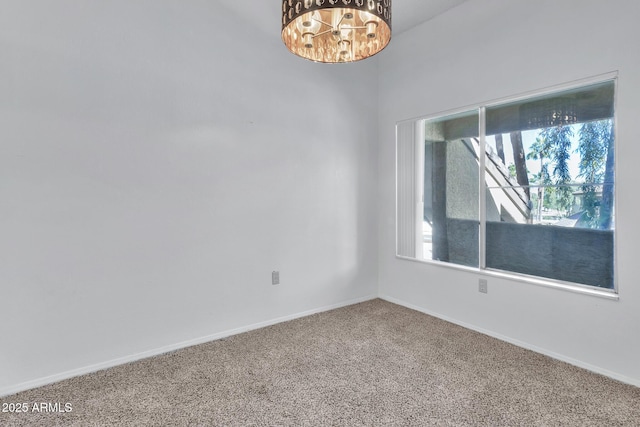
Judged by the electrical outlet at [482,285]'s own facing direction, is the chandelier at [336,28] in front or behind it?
in front

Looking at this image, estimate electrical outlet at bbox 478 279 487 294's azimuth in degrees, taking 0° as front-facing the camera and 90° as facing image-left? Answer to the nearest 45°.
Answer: approximately 45°
